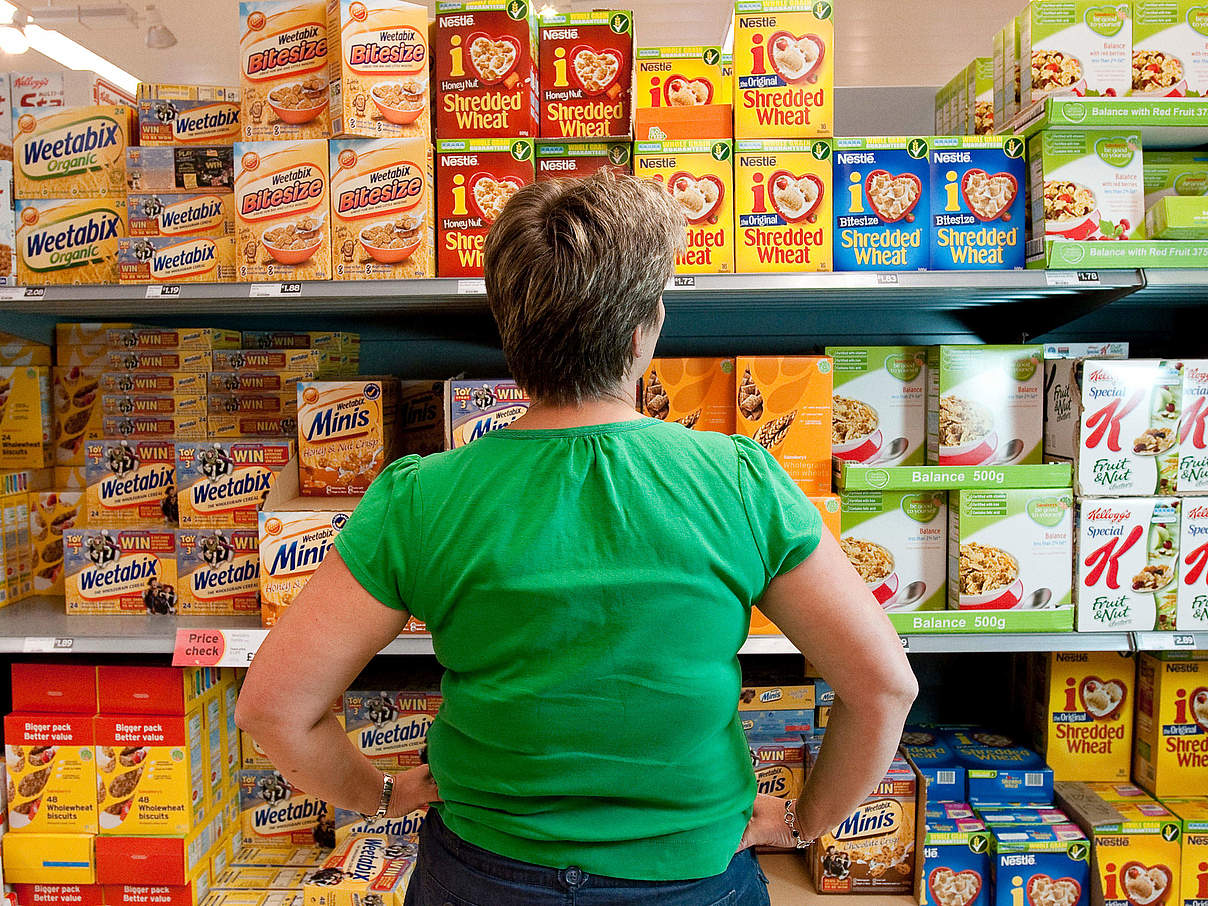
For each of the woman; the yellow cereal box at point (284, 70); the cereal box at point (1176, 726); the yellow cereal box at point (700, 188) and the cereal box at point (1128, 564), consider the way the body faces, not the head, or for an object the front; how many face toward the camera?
4

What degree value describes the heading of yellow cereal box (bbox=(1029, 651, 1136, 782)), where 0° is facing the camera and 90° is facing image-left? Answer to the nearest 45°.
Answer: approximately 0°

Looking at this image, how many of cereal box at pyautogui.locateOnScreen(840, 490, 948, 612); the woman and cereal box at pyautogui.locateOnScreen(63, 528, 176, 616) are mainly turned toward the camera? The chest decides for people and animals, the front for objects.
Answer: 2

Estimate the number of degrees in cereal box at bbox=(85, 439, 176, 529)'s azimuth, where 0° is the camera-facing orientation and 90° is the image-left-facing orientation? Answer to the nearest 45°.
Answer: approximately 0°

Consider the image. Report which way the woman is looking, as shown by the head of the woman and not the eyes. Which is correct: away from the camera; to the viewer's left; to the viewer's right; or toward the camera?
away from the camera

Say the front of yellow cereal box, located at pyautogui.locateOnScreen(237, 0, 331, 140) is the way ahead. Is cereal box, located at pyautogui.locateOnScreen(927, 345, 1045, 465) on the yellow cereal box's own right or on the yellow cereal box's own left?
on the yellow cereal box's own left

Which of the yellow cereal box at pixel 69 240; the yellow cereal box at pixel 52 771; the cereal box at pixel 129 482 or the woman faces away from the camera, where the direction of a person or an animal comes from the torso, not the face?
the woman

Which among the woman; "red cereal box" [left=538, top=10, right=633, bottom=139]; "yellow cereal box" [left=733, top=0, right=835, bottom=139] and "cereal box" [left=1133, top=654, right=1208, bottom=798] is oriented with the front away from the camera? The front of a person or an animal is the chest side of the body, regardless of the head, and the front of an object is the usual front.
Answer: the woman
